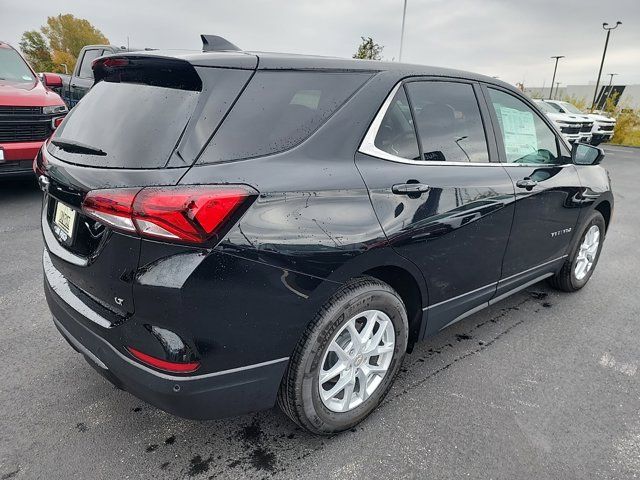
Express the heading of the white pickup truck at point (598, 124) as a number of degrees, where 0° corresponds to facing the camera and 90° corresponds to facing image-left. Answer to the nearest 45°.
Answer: approximately 315°

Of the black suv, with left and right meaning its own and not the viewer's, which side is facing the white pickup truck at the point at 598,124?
front

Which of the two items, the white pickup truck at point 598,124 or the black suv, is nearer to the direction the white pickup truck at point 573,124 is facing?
the black suv

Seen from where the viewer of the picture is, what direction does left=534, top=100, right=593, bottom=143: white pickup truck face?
facing the viewer and to the right of the viewer

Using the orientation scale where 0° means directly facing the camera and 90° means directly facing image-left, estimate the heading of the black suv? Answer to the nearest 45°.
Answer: approximately 225°

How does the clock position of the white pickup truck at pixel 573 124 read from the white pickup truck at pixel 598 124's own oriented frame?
the white pickup truck at pixel 573 124 is roughly at 2 o'clock from the white pickup truck at pixel 598 124.

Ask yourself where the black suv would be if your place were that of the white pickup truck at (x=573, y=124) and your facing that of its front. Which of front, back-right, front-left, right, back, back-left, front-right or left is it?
front-right

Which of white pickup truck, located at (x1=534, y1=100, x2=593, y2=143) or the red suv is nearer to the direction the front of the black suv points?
the white pickup truck

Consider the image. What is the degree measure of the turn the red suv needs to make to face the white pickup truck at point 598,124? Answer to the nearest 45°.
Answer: approximately 45° to its left

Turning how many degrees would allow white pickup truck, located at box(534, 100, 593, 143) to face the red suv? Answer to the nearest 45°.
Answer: approximately 45° to its right

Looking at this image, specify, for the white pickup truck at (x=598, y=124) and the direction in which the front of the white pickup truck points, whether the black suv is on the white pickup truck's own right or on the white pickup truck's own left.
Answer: on the white pickup truck's own right

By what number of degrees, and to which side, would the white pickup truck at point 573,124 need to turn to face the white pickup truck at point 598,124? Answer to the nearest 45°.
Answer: approximately 135° to its left
